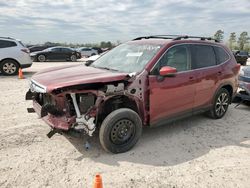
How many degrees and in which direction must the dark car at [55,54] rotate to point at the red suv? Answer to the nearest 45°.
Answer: approximately 90° to its left

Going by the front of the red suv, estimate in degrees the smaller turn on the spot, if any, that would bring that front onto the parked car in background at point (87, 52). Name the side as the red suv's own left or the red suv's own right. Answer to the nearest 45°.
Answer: approximately 135° to the red suv's own right

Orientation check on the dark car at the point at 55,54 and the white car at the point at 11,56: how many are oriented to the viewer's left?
2

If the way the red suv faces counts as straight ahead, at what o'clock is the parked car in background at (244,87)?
The parked car in background is roughly at 6 o'clock from the red suv.

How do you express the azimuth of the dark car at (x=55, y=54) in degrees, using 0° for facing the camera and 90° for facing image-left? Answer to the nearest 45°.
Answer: approximately 90°

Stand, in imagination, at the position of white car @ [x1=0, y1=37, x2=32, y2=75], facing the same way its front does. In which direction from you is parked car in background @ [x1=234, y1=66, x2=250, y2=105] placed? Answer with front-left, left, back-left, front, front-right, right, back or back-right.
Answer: back-left

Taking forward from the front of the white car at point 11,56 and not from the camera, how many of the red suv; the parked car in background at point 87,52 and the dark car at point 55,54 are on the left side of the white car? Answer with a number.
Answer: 1
